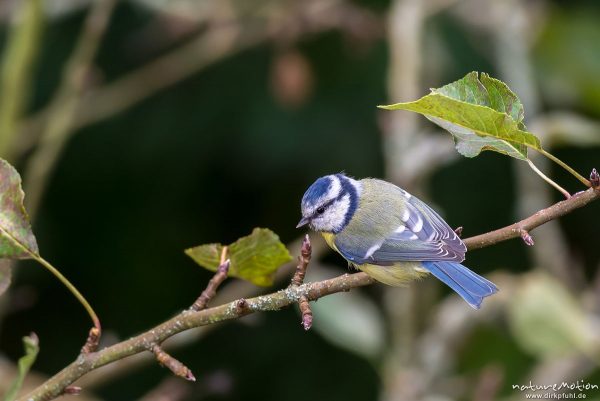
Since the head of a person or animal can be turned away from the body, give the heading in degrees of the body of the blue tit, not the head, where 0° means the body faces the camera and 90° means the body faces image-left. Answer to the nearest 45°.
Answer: approximately 90°

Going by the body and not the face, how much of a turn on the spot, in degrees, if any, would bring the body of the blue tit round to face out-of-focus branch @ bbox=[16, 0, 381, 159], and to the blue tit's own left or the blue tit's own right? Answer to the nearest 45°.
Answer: approximately 45° to the blue tit's own right

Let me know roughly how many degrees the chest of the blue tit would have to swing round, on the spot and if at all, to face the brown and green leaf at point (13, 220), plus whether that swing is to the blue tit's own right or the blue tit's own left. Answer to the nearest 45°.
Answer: approximately 45° to the blue tit's own left

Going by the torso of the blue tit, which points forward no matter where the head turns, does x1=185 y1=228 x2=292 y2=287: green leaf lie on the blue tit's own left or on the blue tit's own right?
on the blue tit's own left

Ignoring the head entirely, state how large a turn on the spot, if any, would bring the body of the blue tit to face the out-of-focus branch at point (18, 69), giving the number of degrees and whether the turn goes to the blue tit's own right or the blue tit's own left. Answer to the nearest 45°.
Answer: approximately 45° to the blue tit's own right
